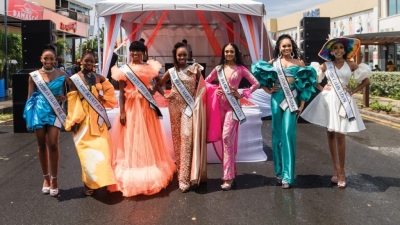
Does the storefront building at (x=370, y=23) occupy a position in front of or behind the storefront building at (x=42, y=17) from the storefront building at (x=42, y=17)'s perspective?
in front

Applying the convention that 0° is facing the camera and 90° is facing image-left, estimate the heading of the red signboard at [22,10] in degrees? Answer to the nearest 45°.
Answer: approximately 315°

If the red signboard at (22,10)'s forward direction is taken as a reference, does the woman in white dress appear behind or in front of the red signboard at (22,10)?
in front

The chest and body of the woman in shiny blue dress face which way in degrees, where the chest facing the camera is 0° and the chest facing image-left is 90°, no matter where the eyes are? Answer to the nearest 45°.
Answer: approximately 0°

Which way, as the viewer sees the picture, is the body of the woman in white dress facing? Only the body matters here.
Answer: toward the camera

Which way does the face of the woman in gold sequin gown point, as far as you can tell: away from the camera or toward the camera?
toward the camera

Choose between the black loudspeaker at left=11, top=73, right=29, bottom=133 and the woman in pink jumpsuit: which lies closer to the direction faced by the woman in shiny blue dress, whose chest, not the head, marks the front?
the woman in pink jumpsuit

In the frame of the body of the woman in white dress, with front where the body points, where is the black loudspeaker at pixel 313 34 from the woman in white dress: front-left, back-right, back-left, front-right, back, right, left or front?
back

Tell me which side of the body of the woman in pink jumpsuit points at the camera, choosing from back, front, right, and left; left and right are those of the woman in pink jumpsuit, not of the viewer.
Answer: front
